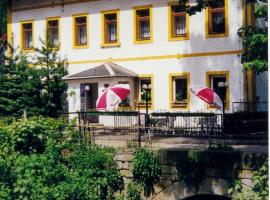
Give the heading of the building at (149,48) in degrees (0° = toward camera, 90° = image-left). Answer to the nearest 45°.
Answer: approximately 45°

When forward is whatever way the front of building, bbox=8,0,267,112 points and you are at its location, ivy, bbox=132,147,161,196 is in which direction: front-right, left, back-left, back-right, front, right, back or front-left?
front-left
